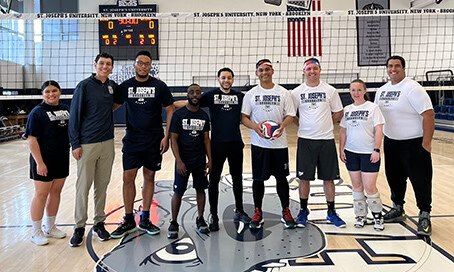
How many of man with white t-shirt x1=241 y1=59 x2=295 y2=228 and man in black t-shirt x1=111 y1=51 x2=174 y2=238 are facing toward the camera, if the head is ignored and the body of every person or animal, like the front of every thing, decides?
2

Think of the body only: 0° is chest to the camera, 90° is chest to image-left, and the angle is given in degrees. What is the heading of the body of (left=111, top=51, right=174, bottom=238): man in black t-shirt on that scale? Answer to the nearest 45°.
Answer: approximately 0°

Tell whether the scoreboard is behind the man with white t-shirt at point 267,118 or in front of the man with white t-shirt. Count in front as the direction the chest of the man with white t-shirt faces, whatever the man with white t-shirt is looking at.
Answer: behind

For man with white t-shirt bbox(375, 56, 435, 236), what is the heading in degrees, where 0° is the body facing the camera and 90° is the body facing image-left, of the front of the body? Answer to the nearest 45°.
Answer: approximately 45°

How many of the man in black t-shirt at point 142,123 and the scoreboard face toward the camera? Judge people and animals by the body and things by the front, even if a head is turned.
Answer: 2
